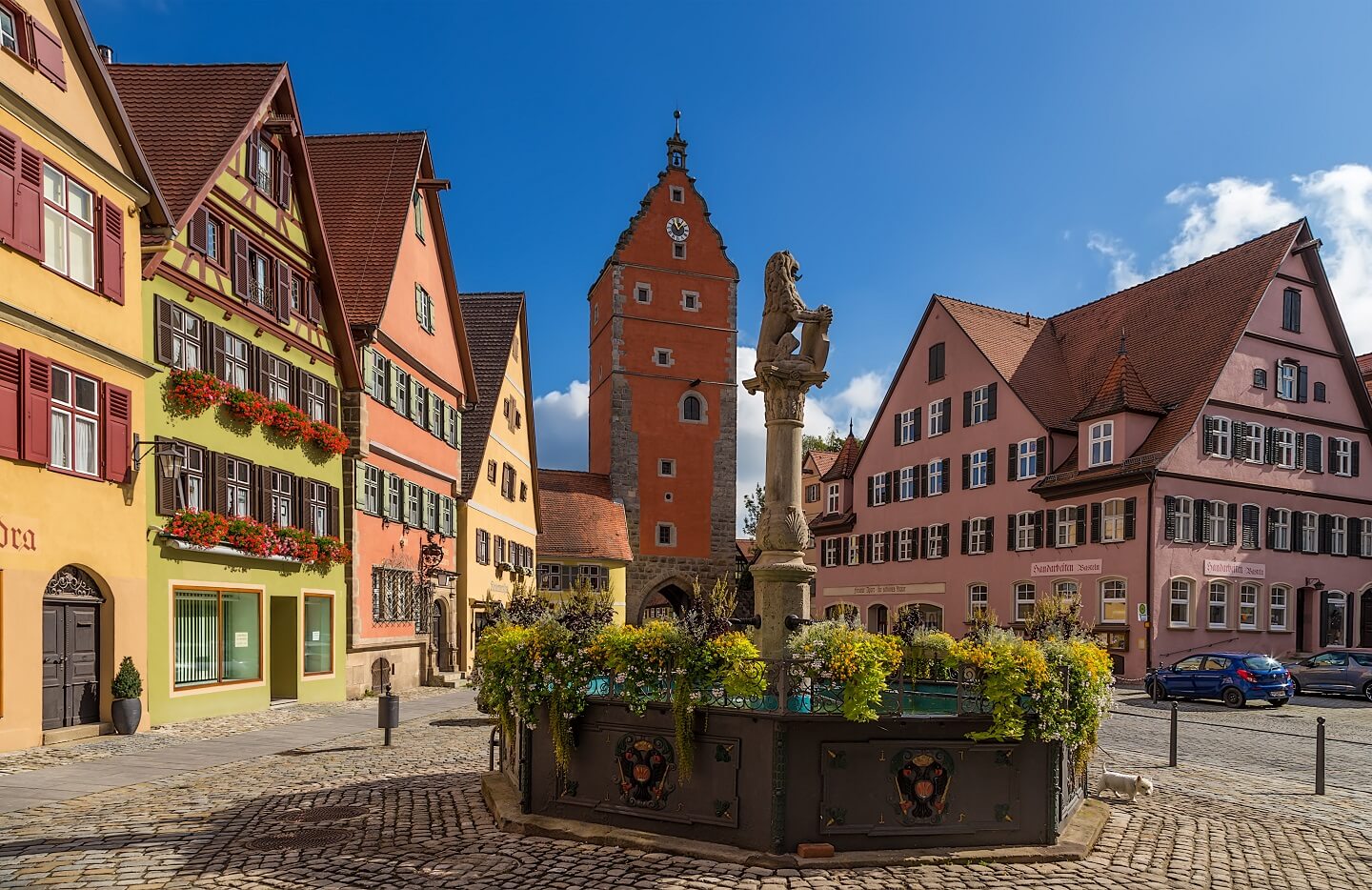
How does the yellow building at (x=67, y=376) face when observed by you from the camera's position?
facing the viewer and to the right of the viewer

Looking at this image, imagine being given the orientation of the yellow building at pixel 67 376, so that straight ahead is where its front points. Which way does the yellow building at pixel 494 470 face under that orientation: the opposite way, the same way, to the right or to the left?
the same way

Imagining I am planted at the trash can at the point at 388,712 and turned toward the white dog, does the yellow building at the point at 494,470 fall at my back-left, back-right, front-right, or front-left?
back-left

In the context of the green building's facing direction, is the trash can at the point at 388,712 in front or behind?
in front

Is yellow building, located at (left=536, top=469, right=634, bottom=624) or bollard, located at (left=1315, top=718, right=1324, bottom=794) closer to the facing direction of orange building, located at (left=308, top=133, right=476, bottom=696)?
the bollard

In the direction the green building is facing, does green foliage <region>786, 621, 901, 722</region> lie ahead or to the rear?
ahead

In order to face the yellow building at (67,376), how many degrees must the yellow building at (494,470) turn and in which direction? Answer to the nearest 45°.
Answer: approximately 45° to its right

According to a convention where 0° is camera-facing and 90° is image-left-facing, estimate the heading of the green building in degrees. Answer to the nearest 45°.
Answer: approximately 315°

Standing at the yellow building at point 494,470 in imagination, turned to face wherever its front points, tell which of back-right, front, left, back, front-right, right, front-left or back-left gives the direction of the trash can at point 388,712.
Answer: front-right

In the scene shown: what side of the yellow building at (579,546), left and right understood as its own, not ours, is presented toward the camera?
front

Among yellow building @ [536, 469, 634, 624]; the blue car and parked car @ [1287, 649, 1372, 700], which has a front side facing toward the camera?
the yellow building

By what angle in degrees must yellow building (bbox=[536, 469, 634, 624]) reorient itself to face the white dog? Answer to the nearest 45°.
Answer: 0° — it already faces it
